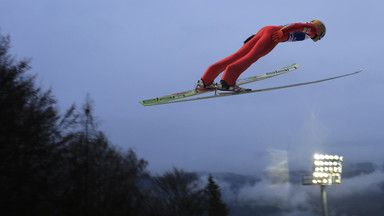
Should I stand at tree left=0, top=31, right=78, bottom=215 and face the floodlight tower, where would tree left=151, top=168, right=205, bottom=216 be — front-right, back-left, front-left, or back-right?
front-left

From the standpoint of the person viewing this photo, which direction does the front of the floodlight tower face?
facing the viewer

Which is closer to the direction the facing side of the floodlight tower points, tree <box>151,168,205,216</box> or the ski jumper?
the ski jumper

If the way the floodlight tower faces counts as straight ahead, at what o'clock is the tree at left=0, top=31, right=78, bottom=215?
The tree is roughly at 1 o'clock from the floodlight tower.

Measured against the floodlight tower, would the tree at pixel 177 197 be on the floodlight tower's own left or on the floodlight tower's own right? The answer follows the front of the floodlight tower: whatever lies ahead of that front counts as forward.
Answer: on the floodlight tower's own right

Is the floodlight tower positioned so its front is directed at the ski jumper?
yes

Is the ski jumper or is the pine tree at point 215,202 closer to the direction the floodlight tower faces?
the ski jumper
